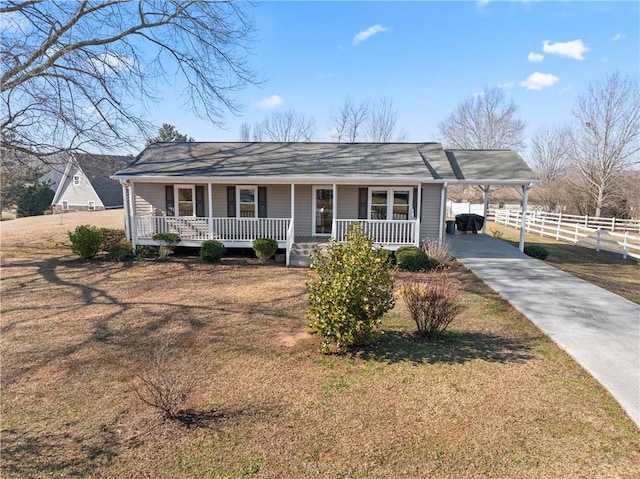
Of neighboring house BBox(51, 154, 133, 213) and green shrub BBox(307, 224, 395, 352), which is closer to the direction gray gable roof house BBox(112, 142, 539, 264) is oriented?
the green shrub

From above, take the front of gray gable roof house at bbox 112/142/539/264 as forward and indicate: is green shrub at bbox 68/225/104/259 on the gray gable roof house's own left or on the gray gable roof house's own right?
on the gray gable roof house's own right

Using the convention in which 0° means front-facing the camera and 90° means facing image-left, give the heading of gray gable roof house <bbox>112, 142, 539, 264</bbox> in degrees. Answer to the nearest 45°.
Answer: approximately 0°

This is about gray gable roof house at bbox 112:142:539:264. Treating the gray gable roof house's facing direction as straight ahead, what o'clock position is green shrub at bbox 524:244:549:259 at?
The green shrub is roughly at 9 o'clock from the gray gable roof house.

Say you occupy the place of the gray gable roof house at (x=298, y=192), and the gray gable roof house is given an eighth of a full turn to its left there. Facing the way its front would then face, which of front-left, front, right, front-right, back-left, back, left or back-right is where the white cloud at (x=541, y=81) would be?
left

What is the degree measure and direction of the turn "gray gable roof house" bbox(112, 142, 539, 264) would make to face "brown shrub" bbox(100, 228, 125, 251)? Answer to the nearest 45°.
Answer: approximately 90° to its right

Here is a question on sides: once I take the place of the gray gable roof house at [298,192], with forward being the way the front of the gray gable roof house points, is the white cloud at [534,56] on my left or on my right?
on my left

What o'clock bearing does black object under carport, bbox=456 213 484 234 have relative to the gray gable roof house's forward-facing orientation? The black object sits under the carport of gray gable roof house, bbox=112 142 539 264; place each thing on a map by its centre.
The black object under carport is roughly at 8 o'clock from the gray gable roof house.

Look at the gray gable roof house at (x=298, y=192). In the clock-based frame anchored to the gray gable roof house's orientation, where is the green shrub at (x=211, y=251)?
The green shrub is roughly at 2 o'clock from the gray gable roof house.

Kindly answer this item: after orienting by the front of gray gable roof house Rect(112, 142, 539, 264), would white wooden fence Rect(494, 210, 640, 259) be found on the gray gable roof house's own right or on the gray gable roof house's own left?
on the gray gable roof house's own left
